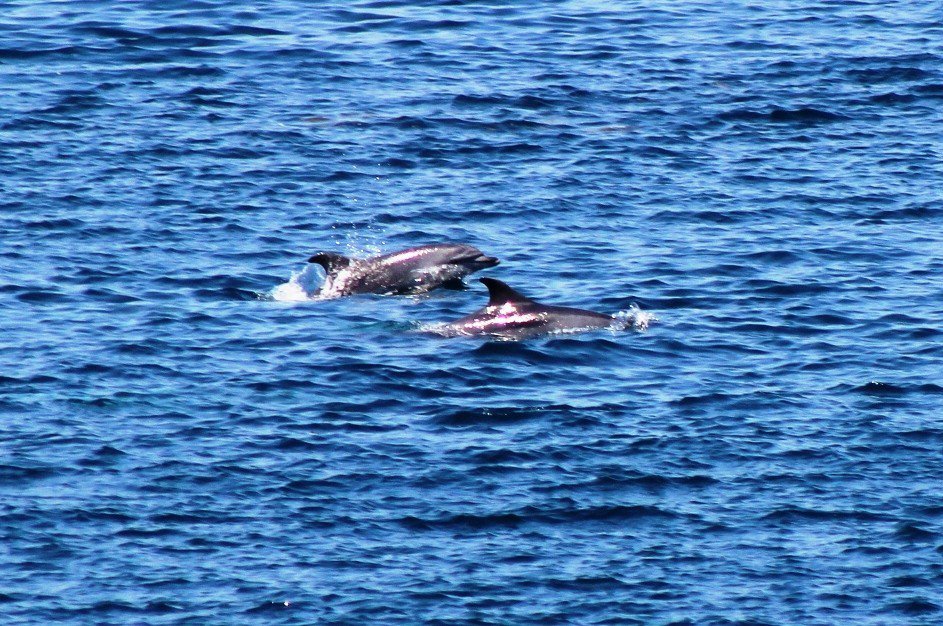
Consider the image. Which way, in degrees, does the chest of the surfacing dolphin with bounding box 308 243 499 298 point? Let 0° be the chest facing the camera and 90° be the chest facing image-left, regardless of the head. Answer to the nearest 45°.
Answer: approximately 270°

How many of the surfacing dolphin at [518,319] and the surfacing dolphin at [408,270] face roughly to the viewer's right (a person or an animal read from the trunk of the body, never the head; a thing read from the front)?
2

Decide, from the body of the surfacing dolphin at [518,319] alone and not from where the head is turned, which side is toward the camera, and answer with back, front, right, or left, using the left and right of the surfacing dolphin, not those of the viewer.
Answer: right

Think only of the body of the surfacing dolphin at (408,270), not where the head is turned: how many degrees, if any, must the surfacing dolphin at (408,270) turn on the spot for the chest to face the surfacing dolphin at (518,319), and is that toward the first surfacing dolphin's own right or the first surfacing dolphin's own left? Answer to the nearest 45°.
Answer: approximately 45° to the first surfacing dolphin's own right

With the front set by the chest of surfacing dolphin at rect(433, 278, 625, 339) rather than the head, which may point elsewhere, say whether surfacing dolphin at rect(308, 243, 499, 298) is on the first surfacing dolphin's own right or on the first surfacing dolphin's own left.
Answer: on the first surfacing dolphin's own left
